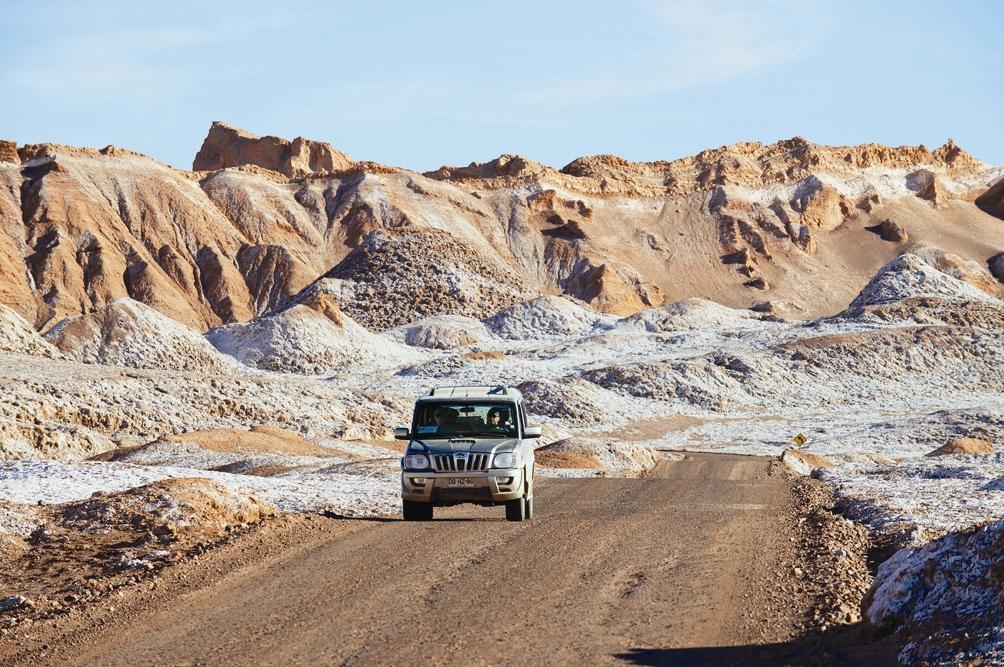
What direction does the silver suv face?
toward the camera

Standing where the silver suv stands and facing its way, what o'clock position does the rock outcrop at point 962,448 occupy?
The rock outcrop is roughly at 7 o'clock from the silver suv.

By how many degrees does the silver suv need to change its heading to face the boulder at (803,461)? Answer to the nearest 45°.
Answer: approximately 135° to its left
